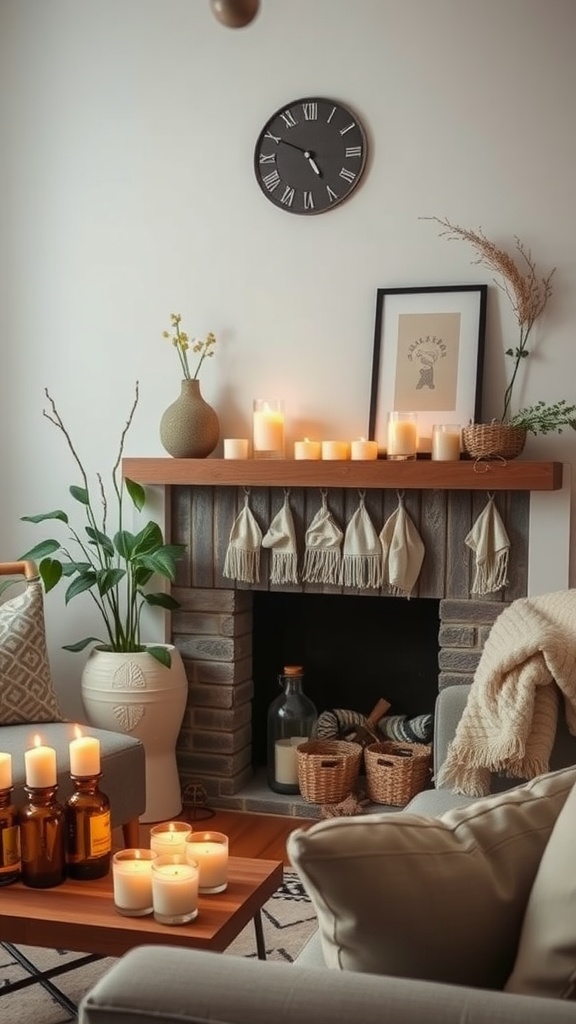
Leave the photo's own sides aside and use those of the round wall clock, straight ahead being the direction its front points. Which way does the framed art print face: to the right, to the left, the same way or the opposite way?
the same way

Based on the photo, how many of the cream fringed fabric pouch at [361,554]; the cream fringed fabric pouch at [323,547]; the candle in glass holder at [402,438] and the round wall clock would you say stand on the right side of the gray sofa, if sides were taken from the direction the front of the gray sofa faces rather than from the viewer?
4

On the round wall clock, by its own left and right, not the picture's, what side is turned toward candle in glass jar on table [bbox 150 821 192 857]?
front

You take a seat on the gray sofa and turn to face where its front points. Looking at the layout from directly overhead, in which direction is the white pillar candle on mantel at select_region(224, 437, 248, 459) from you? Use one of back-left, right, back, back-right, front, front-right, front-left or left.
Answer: right

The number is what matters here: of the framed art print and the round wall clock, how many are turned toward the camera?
2

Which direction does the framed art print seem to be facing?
toward the camera

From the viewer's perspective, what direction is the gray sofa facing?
to the viewer's left

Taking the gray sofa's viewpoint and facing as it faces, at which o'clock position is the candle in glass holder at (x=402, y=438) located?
The candle in glass holder is roughly at 3 o'clock from the gray sofa.

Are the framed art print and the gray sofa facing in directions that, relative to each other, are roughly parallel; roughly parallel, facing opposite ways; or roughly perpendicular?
roughly perpendicular

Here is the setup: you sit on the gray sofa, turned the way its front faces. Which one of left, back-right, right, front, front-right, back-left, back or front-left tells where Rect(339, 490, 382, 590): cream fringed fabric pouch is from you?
right

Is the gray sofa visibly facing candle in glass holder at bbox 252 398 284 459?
no

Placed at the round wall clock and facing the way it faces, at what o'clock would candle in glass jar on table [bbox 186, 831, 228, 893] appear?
The candle in glass jar on table is roughly at 12 o'clock from the round wall clock.

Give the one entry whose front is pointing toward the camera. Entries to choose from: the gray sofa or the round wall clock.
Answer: the round wall clock

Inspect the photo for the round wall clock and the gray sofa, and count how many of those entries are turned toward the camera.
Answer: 1

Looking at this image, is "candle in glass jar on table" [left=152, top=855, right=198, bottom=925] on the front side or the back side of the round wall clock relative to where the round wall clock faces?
on the front side

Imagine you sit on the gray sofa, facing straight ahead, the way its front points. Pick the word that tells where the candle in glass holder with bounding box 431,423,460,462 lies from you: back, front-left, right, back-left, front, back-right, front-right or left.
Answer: right

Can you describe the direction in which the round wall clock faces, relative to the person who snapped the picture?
facing the viewer
